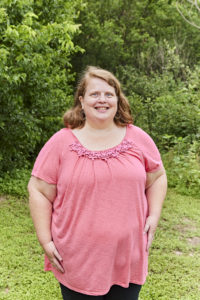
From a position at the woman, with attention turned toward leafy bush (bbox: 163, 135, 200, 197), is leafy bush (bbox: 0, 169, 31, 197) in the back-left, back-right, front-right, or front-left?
front-left

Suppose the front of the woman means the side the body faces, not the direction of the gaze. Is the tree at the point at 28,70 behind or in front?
behind

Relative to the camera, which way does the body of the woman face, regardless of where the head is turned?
toward the camera

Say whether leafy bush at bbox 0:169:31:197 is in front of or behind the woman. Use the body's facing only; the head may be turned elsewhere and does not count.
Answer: behind

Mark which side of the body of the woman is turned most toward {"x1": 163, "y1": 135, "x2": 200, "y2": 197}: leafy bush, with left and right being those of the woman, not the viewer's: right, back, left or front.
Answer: back
